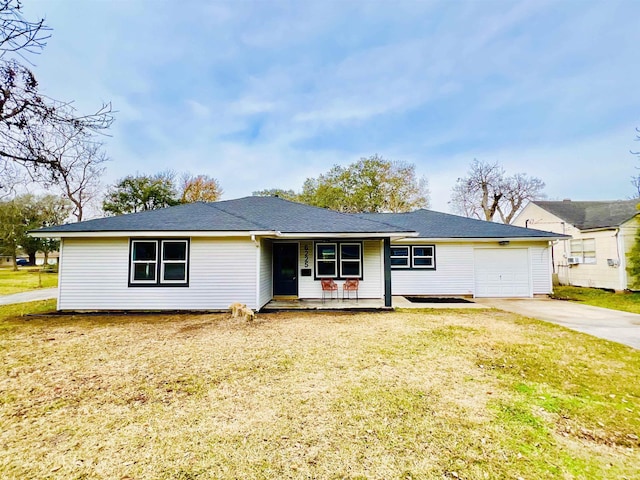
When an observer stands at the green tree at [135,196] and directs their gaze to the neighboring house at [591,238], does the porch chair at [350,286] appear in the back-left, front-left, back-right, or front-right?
front-right

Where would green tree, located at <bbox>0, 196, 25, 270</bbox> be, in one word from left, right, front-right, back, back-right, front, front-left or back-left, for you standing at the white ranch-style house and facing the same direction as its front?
back-right

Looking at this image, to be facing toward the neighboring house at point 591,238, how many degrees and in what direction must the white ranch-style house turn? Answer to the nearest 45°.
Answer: approximately 90° to its left

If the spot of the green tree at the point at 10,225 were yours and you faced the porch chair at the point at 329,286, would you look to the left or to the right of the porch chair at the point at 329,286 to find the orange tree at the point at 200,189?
left

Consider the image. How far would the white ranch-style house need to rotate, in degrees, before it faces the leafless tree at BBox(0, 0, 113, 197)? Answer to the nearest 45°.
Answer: approximately 45° to its right

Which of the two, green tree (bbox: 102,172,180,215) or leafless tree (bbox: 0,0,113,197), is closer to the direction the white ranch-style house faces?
the leafless tree

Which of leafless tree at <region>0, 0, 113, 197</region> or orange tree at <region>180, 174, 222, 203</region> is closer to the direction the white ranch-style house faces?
the leafless tree

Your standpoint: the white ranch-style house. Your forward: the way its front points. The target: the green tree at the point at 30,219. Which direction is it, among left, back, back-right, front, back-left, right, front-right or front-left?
back-right

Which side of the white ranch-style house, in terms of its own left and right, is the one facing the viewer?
front

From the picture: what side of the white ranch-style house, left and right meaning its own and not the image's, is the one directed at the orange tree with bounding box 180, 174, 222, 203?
back

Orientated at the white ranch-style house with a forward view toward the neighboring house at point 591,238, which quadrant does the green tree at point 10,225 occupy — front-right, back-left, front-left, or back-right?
back-left

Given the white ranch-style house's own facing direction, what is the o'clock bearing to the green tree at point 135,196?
The green tree is roughly at 5 o'clock from the white ranch-style house.
